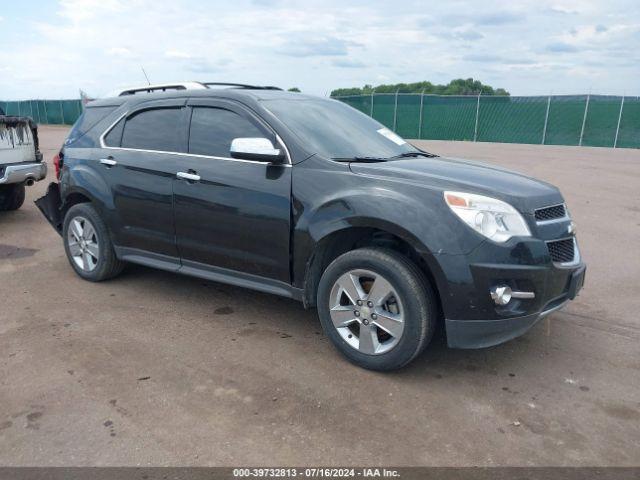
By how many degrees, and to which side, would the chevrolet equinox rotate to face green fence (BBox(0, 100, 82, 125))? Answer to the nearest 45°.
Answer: approximately 180°

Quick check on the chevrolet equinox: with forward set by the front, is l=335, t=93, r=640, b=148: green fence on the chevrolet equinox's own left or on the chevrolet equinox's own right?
on the chevrolet equinox's own left

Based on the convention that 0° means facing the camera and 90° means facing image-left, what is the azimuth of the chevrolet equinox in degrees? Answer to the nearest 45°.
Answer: approximately 315°
